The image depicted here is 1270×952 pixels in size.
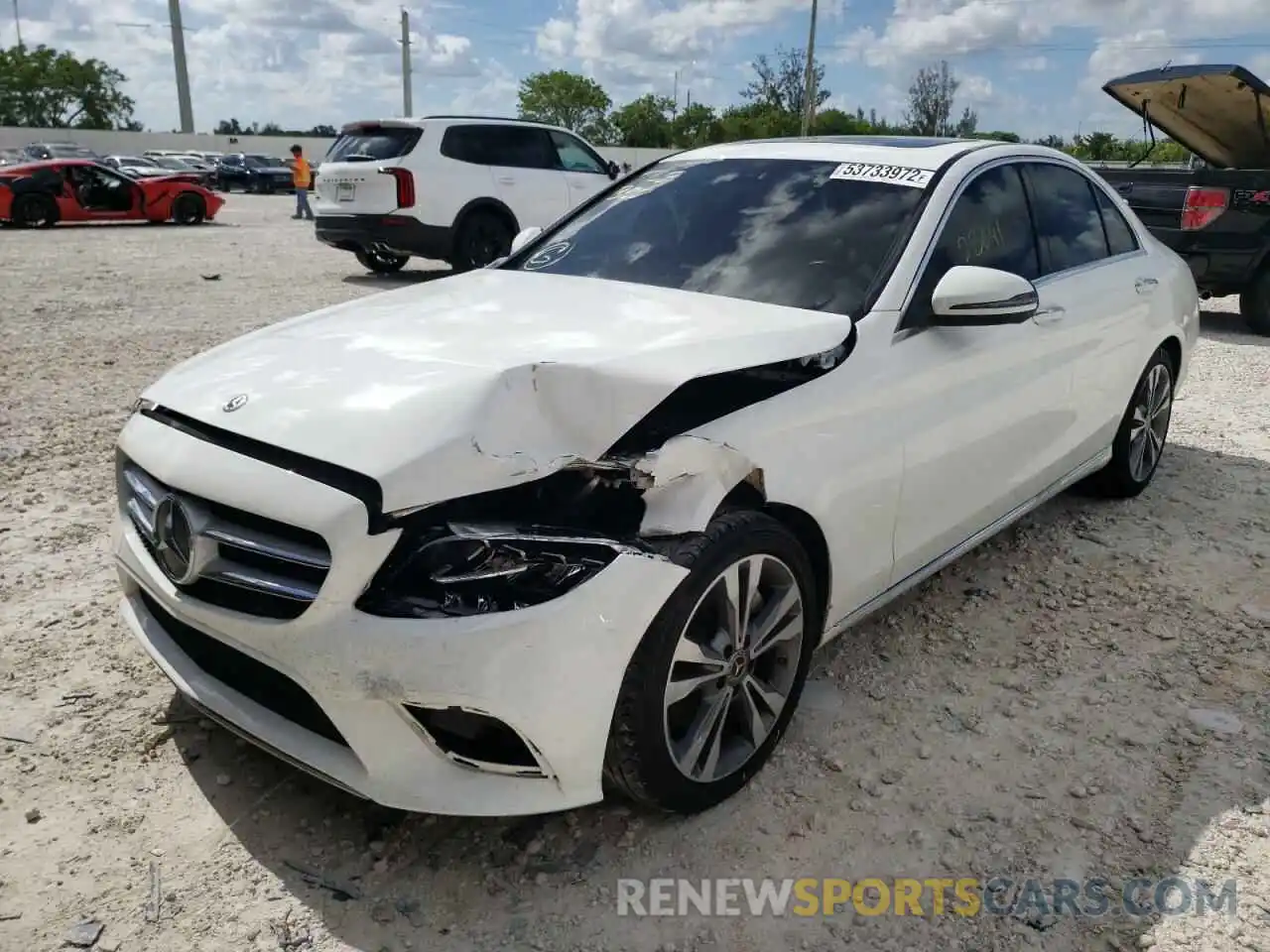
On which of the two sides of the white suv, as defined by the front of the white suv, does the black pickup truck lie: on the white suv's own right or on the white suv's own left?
on the white suv's own right

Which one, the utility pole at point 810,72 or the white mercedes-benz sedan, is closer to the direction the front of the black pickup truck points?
the utility pole

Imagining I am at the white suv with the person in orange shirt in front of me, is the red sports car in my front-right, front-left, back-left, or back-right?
front-left

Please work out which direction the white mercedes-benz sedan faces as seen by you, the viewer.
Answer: facing the viewer and to the left of the viewer

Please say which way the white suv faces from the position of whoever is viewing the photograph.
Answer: facing away from the viewer and to the right of the viewer

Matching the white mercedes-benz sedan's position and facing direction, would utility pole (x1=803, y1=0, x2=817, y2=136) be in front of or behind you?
behind

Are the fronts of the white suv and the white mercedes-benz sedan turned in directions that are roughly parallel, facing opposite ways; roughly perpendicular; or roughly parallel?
roughly parallel, facing opposite ways

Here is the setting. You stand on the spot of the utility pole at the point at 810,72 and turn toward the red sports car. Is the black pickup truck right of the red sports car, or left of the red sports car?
left

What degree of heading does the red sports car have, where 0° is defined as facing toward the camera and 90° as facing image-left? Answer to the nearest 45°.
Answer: approximately 270°

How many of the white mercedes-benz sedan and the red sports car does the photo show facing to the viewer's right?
1

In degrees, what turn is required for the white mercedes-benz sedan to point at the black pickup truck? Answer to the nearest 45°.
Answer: approximately 180°

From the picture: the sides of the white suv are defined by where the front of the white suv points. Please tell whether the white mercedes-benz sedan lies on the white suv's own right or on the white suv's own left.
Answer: on the white suv's own right

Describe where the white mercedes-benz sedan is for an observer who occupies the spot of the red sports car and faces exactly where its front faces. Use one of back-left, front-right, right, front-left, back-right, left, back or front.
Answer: right

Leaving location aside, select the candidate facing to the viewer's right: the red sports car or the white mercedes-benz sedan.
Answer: the red sports car
